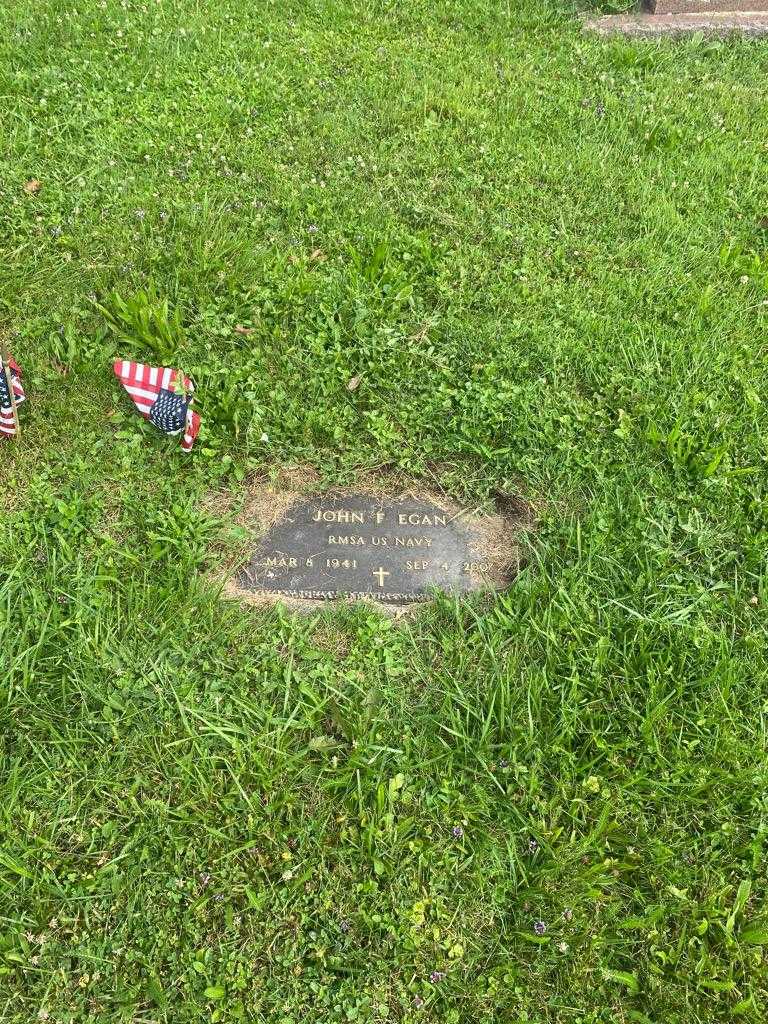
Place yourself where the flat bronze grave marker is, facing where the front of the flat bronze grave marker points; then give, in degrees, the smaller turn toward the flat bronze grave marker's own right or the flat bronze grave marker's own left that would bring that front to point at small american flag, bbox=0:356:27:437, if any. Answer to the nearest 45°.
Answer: approximately 90° to the flat bronze grave marker's own right

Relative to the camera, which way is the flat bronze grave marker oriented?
toward the camera
